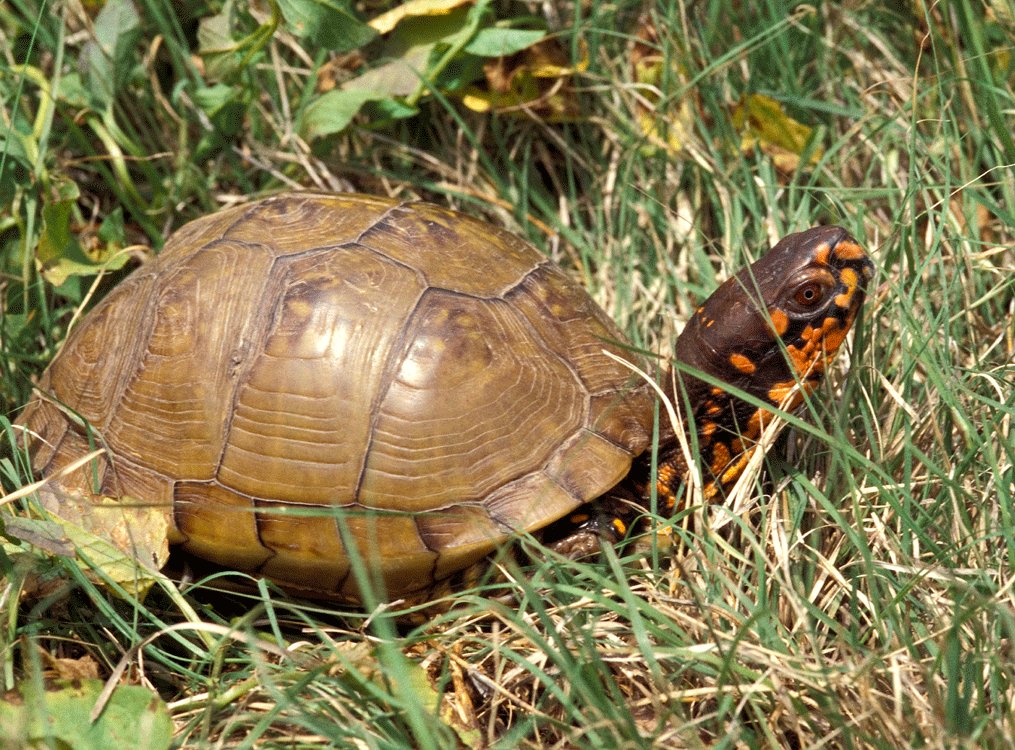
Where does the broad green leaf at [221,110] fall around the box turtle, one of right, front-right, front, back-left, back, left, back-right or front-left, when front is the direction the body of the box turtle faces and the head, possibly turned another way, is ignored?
left

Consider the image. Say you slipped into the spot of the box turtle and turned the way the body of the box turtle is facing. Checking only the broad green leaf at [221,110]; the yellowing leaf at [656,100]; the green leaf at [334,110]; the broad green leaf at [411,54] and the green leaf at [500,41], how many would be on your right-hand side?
0

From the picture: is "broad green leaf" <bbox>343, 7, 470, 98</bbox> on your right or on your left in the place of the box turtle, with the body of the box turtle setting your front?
on your left

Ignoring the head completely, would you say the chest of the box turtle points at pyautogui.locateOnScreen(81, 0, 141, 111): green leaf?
no

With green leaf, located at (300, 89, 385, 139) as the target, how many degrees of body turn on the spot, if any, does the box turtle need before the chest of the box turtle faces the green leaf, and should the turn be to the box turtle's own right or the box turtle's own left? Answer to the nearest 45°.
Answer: approximately 90° to the box turtle's own left

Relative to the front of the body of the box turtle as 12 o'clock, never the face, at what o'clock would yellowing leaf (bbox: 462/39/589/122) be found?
The yellowing leaf is roughly at 10 o'clock from the box turtle.

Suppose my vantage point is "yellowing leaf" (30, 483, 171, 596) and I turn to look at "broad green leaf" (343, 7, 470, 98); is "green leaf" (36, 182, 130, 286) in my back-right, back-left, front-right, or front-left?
front-left

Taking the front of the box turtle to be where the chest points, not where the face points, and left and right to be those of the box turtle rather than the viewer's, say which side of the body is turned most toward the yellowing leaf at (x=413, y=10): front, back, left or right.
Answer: left

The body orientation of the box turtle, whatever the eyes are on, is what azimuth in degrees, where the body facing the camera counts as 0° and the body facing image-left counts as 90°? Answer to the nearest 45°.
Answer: approximately 270°

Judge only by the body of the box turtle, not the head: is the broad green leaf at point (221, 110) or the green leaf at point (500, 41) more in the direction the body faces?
the green leaf

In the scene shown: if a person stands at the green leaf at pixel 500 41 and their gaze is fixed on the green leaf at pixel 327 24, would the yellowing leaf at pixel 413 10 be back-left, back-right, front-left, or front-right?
front-right

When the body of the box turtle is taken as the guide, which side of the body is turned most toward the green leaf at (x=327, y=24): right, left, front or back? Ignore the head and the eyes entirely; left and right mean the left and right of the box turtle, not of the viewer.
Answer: left

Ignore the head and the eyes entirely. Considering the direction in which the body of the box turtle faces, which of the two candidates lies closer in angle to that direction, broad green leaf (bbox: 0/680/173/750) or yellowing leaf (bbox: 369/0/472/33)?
the yellowing leaf

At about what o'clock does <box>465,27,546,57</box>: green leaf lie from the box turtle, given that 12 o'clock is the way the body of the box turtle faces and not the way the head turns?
The green leaf is roughly at 10 o'clock from the box turtle.
